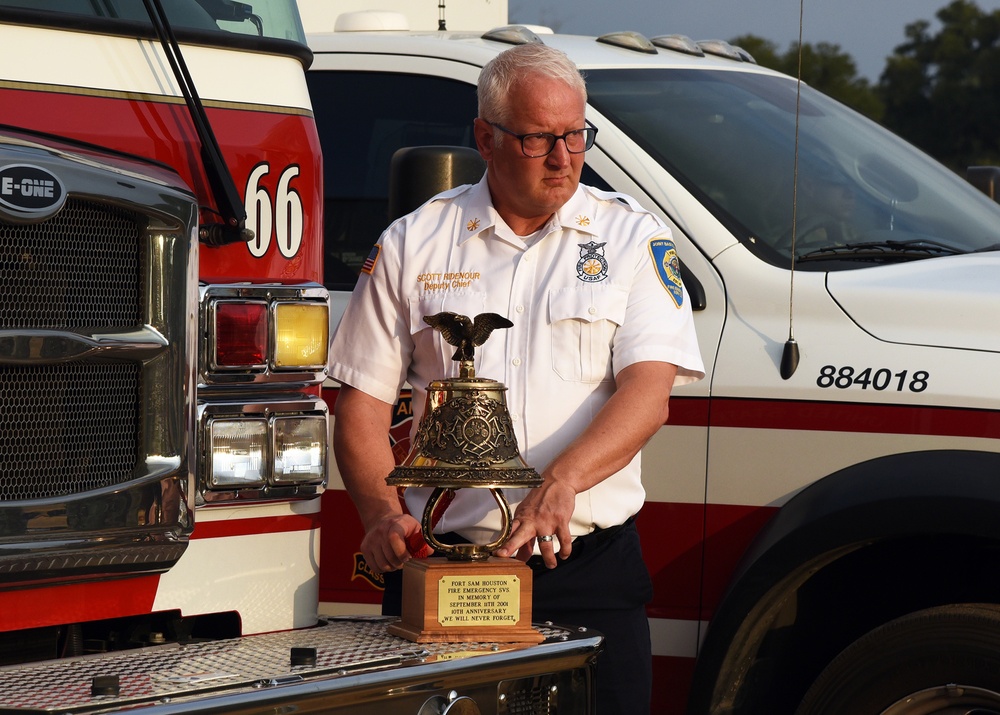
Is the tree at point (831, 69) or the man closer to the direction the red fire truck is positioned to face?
the man

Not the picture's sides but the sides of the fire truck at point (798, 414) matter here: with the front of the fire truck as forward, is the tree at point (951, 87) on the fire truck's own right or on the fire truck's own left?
on the fire truck's own left

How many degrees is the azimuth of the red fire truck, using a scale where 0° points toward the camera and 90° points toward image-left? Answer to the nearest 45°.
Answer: approximately 315°

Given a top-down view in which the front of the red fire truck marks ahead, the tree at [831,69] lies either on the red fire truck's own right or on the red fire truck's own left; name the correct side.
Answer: on the red fire truck's own left

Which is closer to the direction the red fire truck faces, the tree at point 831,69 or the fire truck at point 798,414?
the fire truck

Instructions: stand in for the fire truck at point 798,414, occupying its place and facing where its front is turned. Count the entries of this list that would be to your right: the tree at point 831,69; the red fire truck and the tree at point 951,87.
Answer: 1

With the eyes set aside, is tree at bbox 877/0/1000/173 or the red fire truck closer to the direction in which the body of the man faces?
the red fire truck

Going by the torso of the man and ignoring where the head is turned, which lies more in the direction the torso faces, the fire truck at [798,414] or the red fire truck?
the red fire truck

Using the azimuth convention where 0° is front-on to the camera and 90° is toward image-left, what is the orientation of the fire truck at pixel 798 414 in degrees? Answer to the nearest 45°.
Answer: approximately 315°

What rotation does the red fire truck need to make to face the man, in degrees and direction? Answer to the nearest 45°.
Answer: approximately 45° to its left
